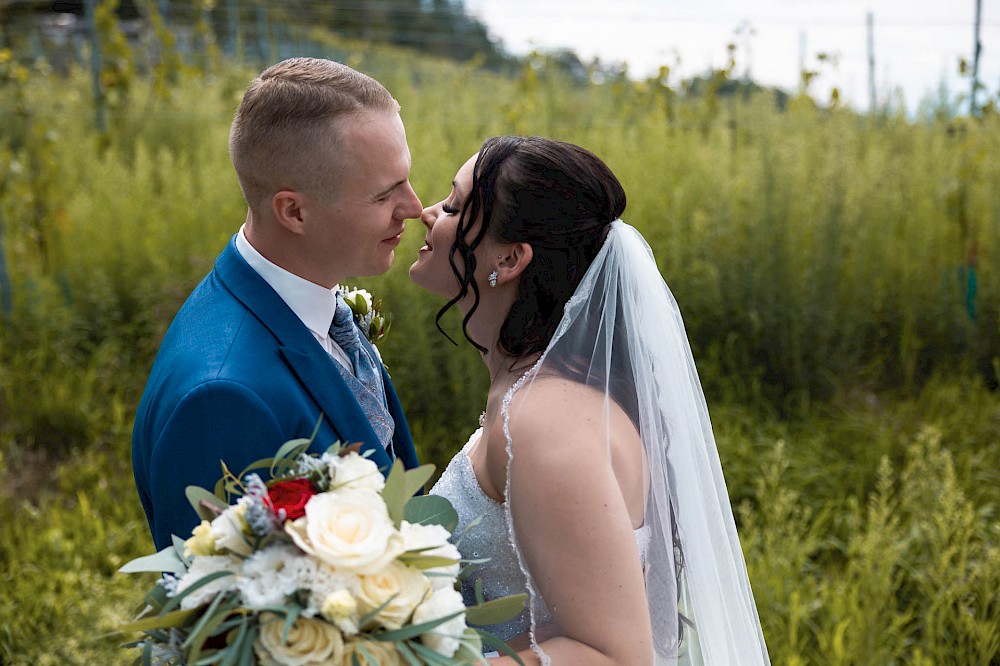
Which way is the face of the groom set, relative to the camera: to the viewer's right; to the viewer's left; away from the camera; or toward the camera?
to the viewer's right

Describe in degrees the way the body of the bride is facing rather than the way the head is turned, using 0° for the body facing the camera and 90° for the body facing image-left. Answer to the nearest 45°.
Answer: approximately 90°

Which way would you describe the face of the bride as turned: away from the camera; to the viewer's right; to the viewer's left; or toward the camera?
to the viewer's left
